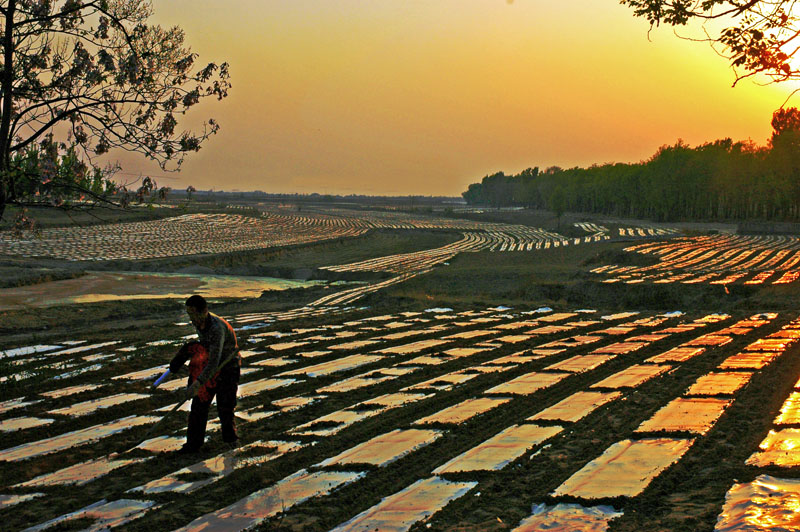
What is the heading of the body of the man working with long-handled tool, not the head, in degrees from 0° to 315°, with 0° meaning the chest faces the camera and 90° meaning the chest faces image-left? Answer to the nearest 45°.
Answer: approximately 45°
